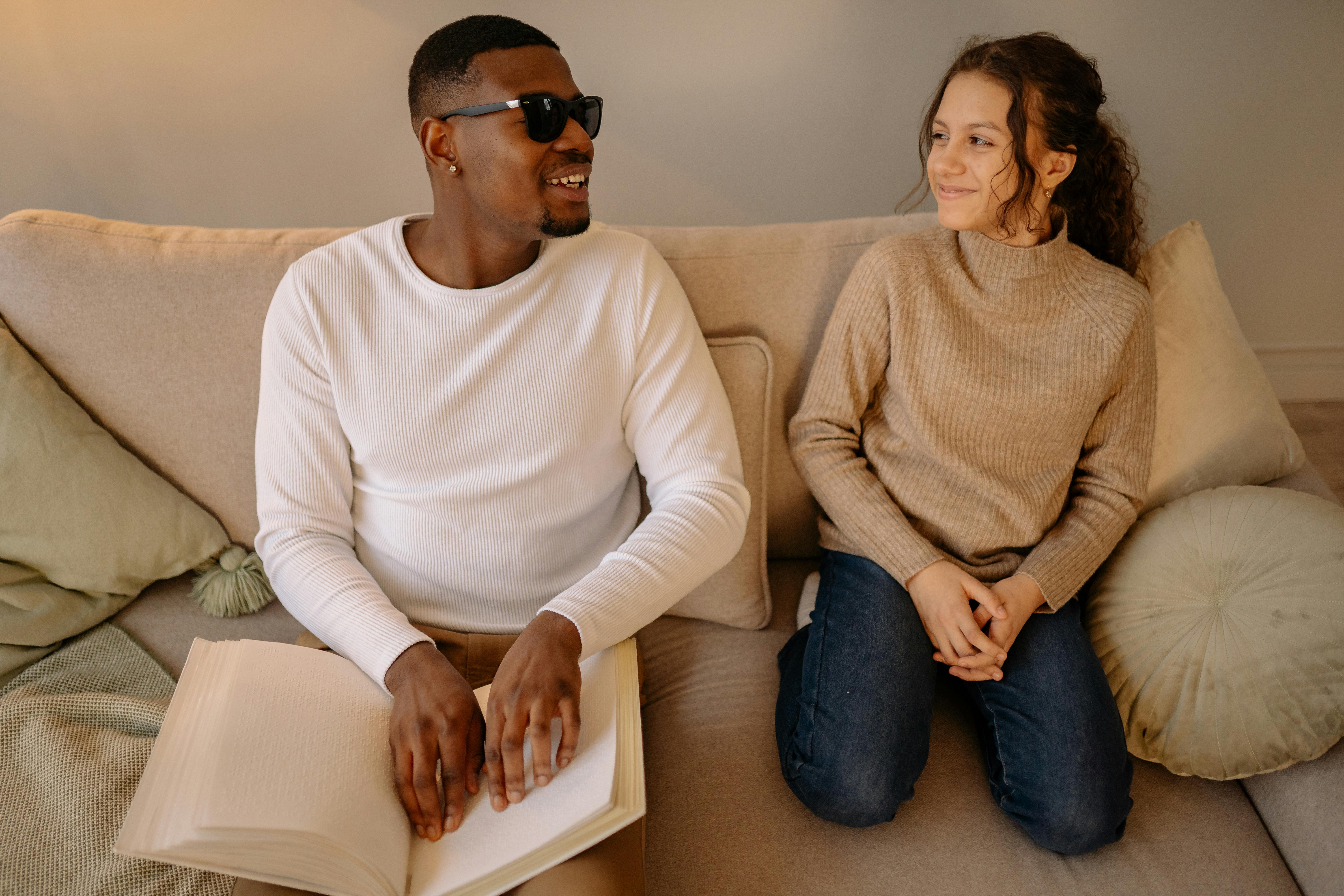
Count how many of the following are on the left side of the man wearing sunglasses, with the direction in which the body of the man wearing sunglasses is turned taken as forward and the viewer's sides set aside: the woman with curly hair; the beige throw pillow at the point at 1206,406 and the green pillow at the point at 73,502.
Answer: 2

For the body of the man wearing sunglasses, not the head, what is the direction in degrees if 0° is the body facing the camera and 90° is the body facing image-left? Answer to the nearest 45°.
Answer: approximately 0°

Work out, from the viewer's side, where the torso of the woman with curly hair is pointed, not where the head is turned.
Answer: toward the camera

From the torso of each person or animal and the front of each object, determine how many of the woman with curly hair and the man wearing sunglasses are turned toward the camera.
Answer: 2

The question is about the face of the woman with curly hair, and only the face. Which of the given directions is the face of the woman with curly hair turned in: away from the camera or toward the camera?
toward the camera

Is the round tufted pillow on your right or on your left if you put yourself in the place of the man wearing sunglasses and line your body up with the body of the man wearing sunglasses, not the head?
on your left

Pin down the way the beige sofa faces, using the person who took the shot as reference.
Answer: facing the viewer
